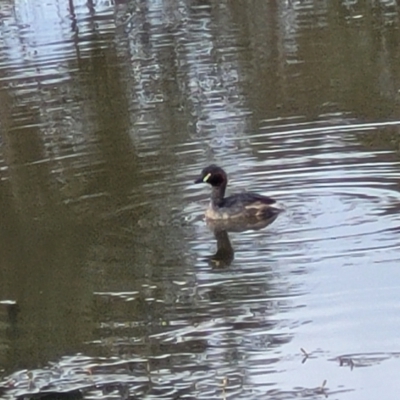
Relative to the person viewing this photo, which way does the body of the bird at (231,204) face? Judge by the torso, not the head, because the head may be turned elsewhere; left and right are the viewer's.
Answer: facing to the left of the viewer
